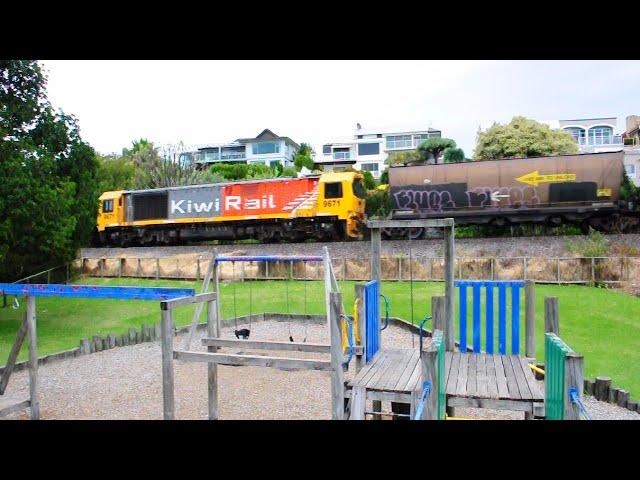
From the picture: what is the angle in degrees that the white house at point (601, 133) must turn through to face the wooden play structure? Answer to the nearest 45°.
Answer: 0° — it already faces it

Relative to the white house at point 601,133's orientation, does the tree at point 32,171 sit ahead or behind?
ahead

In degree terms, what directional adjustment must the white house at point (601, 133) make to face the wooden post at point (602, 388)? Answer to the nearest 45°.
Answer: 0° — it already faces it

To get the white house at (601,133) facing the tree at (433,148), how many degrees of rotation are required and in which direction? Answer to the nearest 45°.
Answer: approximately 45° to its right

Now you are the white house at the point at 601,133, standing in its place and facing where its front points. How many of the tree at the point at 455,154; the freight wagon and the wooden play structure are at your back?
0

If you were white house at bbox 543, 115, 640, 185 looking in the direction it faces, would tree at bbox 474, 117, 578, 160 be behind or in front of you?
in front

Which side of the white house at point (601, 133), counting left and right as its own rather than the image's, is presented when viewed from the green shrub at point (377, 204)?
front

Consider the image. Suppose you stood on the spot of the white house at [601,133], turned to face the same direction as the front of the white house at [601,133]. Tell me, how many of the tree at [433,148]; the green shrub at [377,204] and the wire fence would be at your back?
0

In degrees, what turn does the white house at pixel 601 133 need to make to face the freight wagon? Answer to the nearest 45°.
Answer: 0° — it already faces it

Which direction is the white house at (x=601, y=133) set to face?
toward the camera

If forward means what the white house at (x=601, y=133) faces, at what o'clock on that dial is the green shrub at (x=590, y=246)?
The green shrub is roughly at 12 o'clock from the white house.

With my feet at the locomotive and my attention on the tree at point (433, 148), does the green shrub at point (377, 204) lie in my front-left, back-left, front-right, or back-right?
front-right
